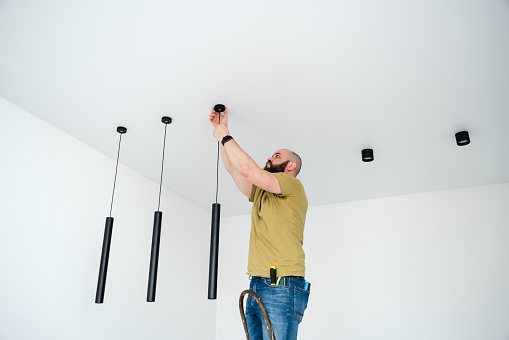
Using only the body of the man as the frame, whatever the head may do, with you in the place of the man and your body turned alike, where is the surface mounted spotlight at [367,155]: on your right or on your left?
on your right

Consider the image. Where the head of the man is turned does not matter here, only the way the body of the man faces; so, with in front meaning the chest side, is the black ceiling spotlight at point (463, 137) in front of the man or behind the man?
behind

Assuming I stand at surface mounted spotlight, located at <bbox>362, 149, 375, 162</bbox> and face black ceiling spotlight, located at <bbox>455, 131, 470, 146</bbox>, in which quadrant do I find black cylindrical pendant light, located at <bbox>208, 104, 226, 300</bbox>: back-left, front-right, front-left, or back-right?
back-right

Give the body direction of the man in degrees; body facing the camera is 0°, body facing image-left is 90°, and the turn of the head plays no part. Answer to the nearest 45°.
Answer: approximately 90°

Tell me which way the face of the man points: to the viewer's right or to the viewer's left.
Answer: to the viewer's left
